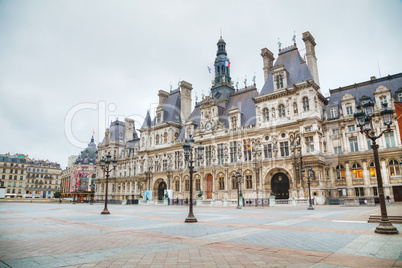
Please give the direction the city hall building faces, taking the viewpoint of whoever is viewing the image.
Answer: facing the viewer and to the left of the viewer
